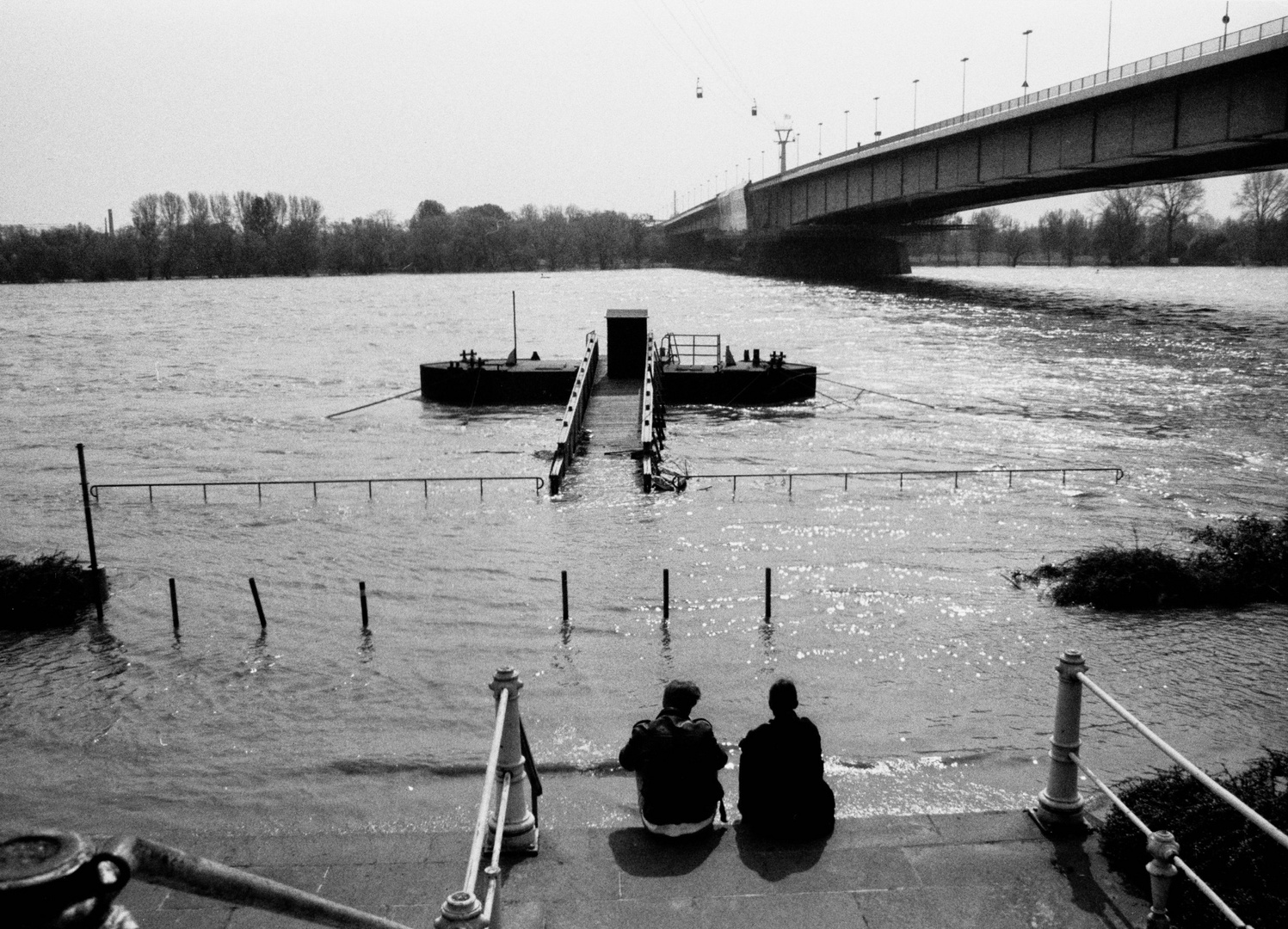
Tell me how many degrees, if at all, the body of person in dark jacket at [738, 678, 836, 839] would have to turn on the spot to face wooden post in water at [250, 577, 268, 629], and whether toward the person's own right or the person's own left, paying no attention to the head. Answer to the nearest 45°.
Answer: approximately 45° to the person's own left

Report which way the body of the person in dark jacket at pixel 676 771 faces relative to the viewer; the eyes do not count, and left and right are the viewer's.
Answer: facing away from the viewer

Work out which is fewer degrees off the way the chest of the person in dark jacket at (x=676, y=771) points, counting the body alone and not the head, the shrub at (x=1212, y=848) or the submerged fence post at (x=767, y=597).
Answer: the submerged fence post

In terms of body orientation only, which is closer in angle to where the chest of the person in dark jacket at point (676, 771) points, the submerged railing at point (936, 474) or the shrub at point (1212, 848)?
the submerged railing

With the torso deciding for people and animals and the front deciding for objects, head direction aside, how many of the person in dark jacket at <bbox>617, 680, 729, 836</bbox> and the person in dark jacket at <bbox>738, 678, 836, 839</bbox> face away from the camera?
2

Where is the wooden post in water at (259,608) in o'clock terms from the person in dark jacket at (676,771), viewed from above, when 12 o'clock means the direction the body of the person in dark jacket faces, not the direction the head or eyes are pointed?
The wooden post in water is roughly at 11 o'clock from the person in dark jacket.

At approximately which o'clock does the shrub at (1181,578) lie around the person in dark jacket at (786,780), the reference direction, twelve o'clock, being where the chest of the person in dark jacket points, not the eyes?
The shrub is roughly at 1 o'clock from the person in dark jacket.

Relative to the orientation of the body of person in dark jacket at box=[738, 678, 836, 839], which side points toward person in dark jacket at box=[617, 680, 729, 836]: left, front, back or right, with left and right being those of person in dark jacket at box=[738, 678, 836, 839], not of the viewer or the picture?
left

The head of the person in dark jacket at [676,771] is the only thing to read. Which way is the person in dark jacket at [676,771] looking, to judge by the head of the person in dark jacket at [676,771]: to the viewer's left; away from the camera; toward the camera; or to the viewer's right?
away from the camera

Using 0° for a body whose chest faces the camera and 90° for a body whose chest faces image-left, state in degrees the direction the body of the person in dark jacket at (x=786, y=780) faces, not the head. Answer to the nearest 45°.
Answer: approximately 180°
